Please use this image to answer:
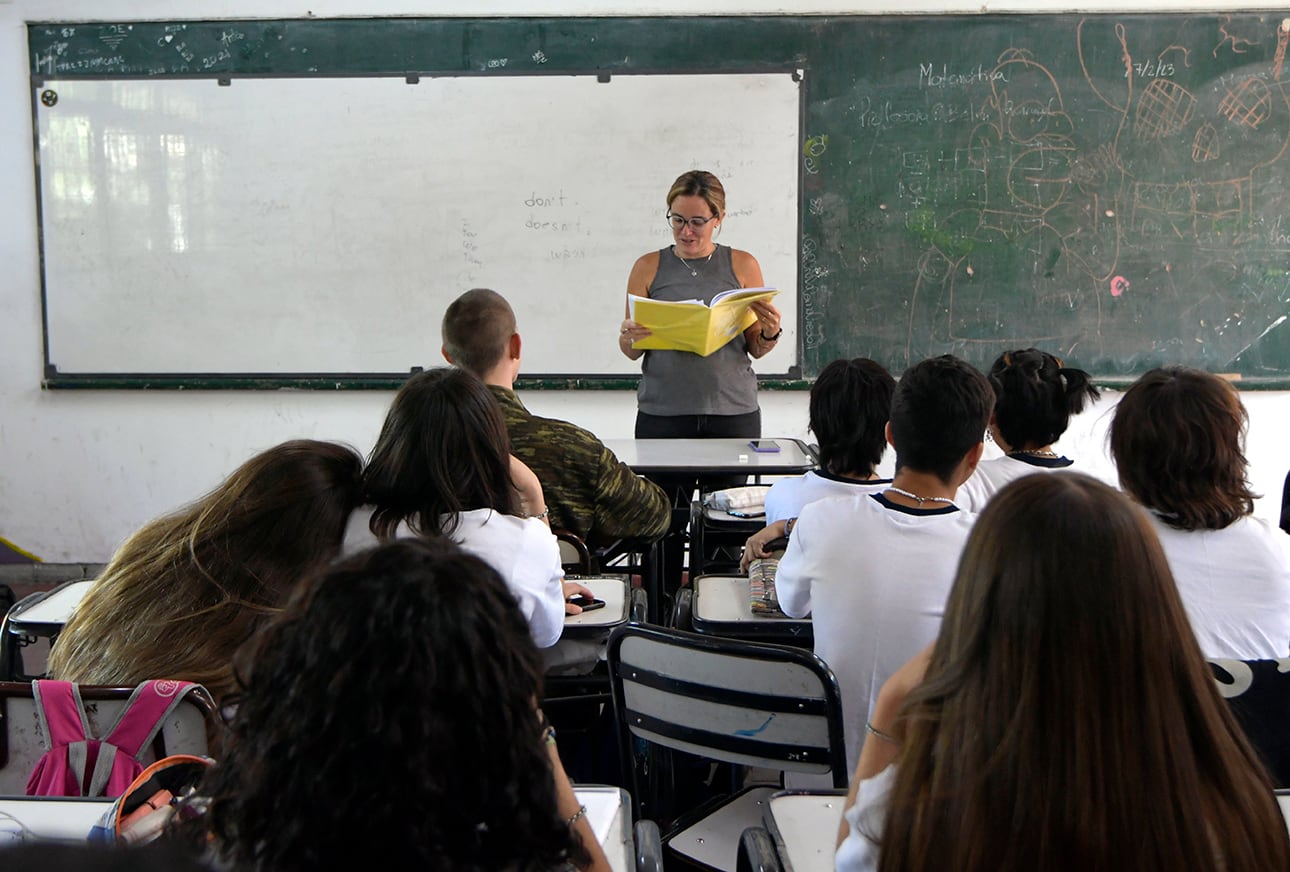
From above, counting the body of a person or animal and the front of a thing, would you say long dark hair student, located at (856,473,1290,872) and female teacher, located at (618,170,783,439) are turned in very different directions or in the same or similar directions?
very different directions

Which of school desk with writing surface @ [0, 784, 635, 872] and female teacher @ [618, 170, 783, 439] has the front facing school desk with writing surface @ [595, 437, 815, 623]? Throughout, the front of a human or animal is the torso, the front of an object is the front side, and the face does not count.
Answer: the female teacher

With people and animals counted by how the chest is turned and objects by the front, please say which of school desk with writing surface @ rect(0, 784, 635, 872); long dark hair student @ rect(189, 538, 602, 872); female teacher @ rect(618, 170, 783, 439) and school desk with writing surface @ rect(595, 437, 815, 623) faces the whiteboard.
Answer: the long dark hair student

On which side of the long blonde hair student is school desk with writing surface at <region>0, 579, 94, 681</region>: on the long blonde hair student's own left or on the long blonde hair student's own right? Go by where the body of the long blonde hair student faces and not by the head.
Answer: on the long blonde hair student's own left

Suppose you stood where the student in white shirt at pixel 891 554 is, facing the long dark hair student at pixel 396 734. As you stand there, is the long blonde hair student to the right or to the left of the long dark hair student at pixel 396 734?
right

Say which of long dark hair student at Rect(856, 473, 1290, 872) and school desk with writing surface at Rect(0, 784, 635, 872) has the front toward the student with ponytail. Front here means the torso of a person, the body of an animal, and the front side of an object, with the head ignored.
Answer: the long dark hair student

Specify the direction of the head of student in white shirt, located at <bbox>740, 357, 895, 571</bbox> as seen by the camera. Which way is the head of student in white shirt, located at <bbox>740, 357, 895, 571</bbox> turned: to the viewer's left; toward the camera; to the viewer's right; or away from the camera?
away from the camera

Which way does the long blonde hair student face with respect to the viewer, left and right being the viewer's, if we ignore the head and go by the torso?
facing away from the viewer and to the right of the viewer

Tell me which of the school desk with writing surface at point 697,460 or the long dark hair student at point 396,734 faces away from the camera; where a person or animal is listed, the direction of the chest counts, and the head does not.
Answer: the long dark hair student

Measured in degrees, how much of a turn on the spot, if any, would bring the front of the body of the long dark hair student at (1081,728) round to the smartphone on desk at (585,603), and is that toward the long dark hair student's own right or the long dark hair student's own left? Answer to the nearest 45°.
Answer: approximately 45° to the long dark hair student's own left

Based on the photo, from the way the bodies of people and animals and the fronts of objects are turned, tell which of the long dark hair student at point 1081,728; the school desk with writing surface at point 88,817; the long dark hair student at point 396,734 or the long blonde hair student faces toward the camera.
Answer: the school desk with writing surface

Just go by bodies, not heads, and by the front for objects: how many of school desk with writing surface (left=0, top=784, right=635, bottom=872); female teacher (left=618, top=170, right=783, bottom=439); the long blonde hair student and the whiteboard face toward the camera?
3

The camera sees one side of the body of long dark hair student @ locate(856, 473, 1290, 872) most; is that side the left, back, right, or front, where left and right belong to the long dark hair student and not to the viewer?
back

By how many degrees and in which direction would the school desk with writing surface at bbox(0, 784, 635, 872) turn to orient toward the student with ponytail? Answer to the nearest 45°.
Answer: approximately 135° to its left
